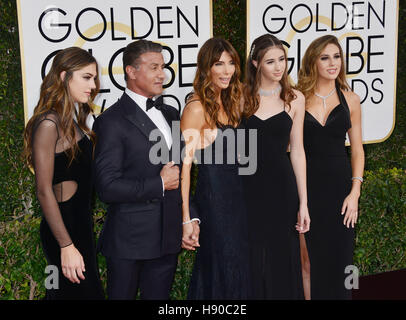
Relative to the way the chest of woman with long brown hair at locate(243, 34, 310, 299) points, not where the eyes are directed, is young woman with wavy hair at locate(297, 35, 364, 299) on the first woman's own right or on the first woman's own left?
on the first woman's own left

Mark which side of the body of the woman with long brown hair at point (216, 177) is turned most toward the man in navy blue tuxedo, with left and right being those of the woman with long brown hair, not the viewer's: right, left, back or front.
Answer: right

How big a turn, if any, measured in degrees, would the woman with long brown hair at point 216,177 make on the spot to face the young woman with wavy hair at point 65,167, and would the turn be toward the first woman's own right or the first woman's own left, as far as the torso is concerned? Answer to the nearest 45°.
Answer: approximately 90° to the first woman's own right

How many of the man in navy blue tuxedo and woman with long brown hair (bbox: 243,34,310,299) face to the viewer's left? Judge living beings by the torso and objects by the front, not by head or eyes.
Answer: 0

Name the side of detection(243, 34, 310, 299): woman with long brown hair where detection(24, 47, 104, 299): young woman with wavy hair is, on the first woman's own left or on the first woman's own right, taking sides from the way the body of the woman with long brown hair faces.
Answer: on the first woman's own right

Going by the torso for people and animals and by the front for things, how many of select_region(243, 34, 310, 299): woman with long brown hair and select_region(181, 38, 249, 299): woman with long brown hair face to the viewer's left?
0

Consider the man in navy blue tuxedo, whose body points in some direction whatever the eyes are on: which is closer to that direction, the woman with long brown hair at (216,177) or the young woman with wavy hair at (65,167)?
the woman with long brown hair

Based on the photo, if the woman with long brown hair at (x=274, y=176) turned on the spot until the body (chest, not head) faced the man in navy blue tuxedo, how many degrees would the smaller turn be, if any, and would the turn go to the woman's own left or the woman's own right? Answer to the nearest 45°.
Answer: approximately 45° to the woman's own right

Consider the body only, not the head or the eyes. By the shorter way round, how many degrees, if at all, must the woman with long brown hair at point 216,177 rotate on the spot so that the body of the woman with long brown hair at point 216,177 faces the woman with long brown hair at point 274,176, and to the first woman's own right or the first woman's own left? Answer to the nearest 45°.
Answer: approximately 90° to the first woman's own left

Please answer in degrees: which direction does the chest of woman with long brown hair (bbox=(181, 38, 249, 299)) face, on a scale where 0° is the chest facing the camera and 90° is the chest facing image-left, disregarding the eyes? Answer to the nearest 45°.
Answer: approximately 315°

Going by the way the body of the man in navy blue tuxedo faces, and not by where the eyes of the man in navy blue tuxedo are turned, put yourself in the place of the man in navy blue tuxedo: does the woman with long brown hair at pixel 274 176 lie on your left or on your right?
on your left
